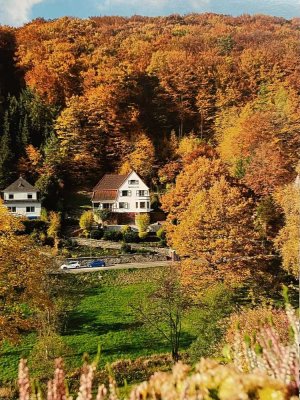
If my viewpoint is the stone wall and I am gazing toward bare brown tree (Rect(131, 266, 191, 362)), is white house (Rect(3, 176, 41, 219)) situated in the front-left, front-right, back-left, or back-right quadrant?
back-right

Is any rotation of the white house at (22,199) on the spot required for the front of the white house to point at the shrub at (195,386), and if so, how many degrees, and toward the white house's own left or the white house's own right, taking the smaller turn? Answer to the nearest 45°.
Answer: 0° — it already faces it

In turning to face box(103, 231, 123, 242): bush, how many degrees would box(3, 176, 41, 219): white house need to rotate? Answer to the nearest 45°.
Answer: approximately 45° to its left

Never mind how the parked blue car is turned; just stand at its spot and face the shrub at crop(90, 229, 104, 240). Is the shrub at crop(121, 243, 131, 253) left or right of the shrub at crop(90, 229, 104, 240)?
right

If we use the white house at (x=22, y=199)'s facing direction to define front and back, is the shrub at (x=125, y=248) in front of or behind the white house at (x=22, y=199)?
in front

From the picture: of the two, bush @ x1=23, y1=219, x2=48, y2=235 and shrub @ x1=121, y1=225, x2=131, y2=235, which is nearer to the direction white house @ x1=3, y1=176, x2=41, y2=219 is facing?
the bush

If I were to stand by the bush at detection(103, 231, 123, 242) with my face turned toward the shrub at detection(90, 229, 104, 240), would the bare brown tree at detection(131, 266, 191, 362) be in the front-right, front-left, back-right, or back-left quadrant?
back-left

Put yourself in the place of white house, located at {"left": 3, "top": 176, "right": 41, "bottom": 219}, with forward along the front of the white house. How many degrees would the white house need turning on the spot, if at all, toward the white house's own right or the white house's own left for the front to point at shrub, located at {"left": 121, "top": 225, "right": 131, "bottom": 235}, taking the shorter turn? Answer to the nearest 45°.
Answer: approximately 45° to the white house's own left

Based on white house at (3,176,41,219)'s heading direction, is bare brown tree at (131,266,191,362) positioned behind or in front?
in front

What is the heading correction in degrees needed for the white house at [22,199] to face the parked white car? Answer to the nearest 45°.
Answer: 0° — it already faces it

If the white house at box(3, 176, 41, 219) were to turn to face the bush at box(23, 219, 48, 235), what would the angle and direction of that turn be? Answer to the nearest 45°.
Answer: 0° — it already faces it

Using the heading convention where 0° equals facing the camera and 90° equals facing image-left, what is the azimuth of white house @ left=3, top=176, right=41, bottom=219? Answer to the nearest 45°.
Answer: approximately 0°

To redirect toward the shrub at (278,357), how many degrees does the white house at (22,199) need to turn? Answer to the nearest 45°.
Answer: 0° — it already faces it

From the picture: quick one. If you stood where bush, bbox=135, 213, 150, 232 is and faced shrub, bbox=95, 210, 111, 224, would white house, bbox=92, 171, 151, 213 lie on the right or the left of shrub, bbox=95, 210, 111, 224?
right

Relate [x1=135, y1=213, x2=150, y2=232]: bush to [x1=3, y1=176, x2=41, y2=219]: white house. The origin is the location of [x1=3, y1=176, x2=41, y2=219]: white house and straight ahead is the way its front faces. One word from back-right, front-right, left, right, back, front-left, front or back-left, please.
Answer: front-left

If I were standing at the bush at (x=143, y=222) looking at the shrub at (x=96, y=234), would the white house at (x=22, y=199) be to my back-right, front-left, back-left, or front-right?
front-right
